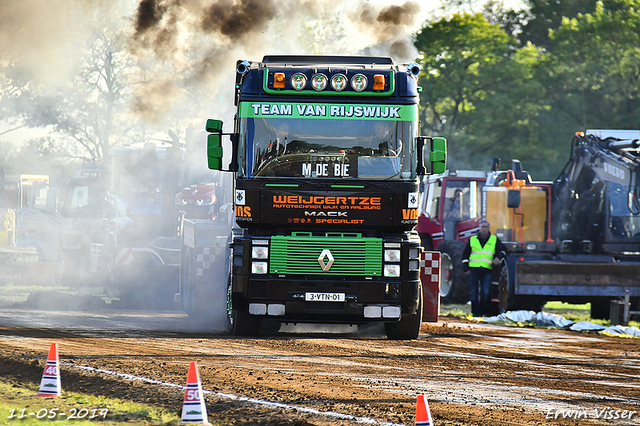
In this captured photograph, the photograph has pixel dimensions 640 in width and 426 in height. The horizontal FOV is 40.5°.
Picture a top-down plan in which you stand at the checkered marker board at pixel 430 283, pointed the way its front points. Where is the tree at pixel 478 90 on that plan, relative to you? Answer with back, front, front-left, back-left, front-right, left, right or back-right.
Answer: back

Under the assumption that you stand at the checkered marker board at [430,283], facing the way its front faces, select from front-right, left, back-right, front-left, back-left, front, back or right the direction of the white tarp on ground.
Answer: back-left

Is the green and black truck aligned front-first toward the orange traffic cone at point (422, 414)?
yes

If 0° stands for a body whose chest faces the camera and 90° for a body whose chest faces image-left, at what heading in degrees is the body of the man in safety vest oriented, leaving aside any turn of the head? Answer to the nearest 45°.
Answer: approximately 0°

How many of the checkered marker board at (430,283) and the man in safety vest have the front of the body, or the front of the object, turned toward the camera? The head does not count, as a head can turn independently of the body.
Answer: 2

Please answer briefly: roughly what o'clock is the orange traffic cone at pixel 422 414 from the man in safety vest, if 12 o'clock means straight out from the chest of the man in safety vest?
The orange traffic cone is roughly at 12 o'clock from the man in safety vest.

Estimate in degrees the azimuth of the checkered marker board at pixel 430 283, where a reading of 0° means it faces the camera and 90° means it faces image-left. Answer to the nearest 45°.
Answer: approximately 0°

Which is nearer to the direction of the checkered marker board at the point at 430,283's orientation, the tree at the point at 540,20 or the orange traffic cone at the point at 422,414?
the orange traffic cone

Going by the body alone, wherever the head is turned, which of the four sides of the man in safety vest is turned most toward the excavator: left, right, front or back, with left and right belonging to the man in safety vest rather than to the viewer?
left

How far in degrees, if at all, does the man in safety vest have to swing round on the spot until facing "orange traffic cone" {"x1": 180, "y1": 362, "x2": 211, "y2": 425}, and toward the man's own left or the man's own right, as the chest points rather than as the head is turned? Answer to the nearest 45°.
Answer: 0° — they already face it
